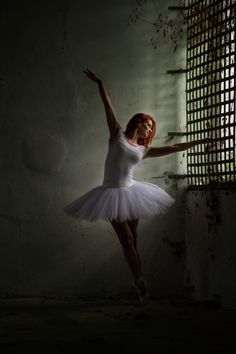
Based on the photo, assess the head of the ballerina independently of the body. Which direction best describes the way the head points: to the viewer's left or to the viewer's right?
to the viewer's right

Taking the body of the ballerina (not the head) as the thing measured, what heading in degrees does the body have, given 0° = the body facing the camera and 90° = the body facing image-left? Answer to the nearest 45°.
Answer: approximately 315°
